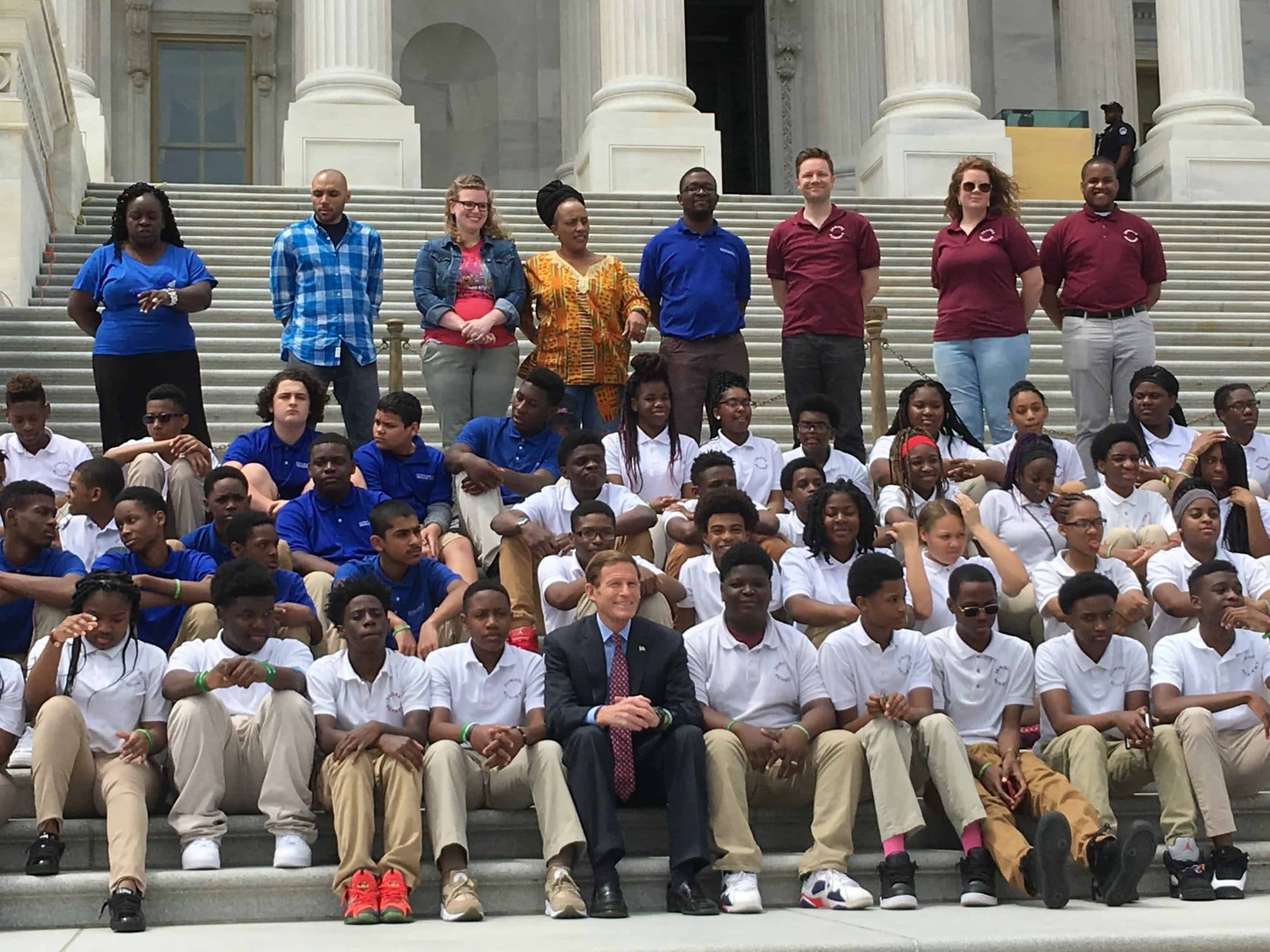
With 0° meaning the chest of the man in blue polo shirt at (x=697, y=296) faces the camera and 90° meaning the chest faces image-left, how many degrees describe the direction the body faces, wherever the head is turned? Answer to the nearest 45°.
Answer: approximately 0°

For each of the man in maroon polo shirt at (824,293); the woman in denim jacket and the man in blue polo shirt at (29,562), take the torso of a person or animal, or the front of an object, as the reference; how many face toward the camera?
3

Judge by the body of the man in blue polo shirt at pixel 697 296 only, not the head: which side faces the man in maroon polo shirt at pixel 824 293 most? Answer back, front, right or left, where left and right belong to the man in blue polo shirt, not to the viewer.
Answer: left

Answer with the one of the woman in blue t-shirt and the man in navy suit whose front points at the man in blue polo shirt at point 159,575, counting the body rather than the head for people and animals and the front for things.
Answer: the woman in blue t-shirt

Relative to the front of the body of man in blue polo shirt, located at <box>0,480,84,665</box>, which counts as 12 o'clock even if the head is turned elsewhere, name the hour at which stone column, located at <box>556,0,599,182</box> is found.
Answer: The stone column is roughly at 7 o'clock from the man in blue polo shirt.

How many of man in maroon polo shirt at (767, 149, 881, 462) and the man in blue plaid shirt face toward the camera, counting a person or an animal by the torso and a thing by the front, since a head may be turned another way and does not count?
2

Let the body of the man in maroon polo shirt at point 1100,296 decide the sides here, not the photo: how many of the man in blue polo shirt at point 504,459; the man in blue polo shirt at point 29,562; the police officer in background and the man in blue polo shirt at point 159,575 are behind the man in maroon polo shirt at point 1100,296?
1

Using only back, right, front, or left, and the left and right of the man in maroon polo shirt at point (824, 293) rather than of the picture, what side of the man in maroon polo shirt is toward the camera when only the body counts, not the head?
front

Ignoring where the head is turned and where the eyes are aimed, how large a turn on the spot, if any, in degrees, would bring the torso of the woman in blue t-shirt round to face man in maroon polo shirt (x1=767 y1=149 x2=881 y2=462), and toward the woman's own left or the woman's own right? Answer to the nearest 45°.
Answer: approximately 90° to the woman's own left
